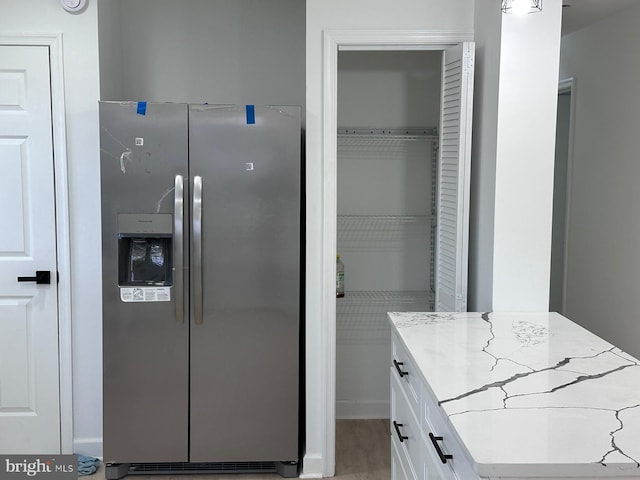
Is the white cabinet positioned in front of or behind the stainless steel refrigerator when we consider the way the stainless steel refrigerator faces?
in front

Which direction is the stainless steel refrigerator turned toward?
toward the camera

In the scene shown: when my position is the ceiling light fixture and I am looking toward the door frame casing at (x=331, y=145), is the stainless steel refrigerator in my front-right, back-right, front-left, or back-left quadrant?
front-left

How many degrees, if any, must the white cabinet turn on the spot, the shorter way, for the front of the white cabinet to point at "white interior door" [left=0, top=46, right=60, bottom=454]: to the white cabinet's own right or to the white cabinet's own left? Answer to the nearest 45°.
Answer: approximately 45° to the white cabinet's own right

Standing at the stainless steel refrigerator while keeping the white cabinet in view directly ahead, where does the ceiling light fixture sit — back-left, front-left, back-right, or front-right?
front-left

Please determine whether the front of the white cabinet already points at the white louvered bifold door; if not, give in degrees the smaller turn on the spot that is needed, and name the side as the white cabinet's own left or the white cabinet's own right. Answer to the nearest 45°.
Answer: approximately 90° to the white cabinet's own right

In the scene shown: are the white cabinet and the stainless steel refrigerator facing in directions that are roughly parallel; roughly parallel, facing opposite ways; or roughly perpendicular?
roughly perpendicular

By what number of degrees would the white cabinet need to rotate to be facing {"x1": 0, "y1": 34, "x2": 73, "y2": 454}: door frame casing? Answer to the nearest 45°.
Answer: approximately 45° to its right

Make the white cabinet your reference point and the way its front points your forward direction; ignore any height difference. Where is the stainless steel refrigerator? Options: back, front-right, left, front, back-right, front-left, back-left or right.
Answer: front-right

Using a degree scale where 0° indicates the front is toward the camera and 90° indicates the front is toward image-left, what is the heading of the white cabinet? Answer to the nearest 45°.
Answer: approximately 90°

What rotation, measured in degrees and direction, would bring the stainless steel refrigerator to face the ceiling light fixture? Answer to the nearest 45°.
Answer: approximately 45° to its left

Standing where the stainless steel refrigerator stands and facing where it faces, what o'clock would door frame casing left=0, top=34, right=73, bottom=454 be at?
The door frame casing is roughly at 4 o'clock from the stainless steel refrigerator.

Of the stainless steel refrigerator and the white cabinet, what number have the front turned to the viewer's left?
1

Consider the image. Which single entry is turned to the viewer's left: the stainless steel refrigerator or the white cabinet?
the white cabinet
